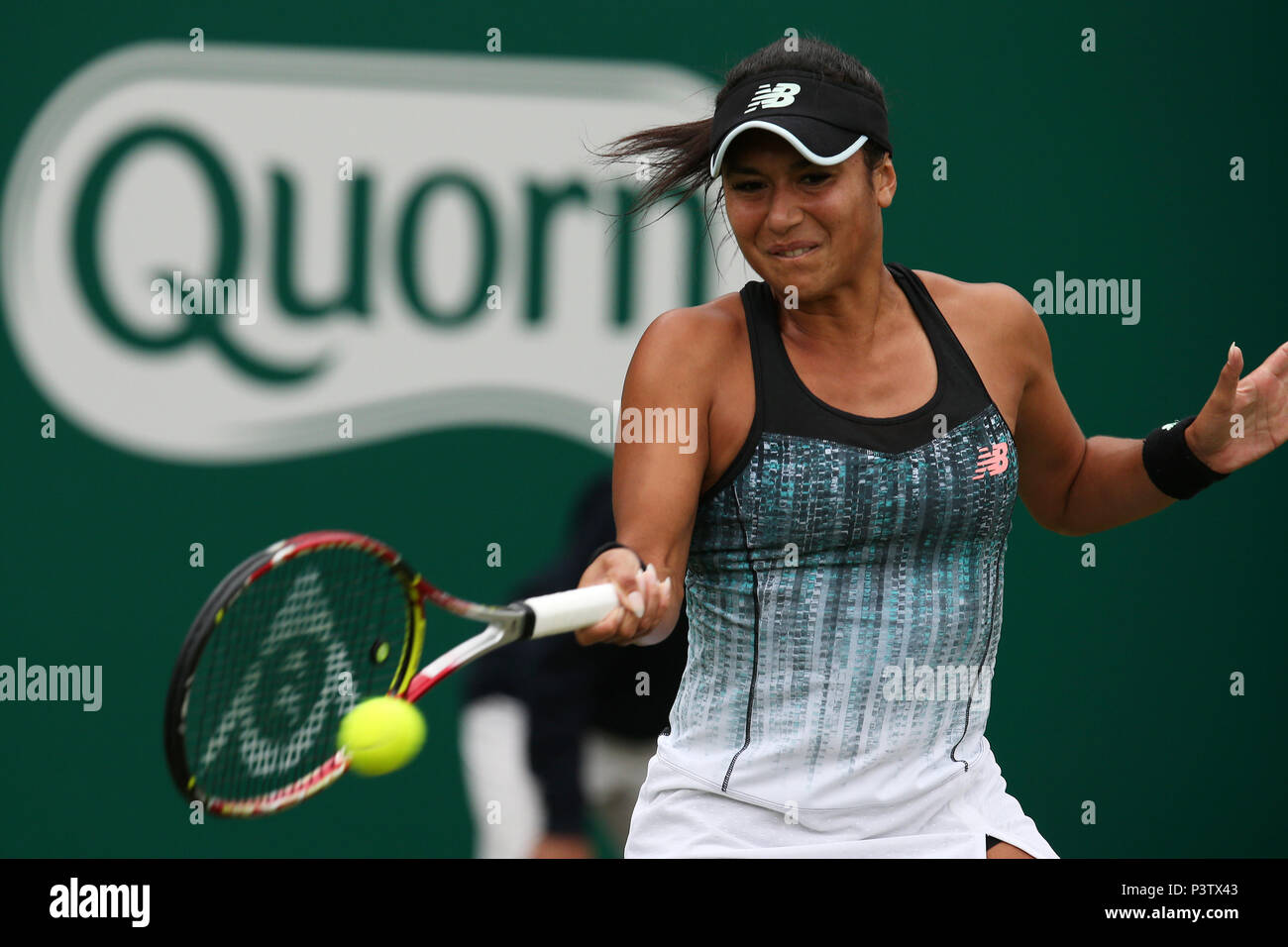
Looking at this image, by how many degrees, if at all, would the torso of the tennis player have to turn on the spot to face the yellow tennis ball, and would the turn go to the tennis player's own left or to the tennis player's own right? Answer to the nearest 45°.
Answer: approximately 45° to the tennis player's own right

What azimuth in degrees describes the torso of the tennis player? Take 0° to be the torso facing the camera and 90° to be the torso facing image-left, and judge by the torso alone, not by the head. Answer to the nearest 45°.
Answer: approximately 0°

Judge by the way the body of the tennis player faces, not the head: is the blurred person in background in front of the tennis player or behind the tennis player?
behind

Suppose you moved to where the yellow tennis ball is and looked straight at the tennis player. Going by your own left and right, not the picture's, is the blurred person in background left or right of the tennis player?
left

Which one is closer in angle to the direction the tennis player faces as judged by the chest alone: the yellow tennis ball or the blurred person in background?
the yellow tennis ball
